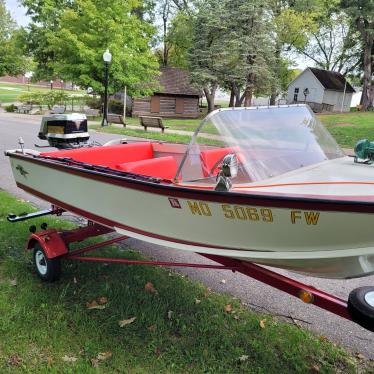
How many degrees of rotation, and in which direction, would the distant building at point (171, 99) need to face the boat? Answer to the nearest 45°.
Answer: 0° — it already faces it

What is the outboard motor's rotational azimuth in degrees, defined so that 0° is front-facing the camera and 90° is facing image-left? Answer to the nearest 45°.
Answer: approximately 315°

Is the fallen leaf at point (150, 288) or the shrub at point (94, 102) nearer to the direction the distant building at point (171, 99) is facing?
the fallen leaf

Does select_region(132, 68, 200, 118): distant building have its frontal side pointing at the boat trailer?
yes

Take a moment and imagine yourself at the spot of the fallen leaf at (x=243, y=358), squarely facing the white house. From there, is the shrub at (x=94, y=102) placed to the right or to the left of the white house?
left

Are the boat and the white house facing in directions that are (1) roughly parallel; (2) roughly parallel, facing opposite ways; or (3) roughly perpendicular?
roughly perpendicular

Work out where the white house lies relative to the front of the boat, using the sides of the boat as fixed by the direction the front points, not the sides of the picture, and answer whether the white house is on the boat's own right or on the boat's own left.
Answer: on the boat's own left

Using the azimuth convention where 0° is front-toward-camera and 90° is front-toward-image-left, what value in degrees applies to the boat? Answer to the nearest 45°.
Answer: approximately 315°

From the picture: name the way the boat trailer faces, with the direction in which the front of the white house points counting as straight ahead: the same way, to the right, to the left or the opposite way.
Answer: to the left

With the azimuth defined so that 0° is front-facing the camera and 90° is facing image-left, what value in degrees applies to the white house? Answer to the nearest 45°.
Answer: approximately 45°

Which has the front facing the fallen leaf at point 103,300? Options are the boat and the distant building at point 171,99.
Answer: the distant building

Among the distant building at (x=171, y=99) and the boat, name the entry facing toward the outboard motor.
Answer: the distant building

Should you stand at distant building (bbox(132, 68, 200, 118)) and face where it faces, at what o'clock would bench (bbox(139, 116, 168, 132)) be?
The bench is roughly at 12 o'clock from the distant building.
